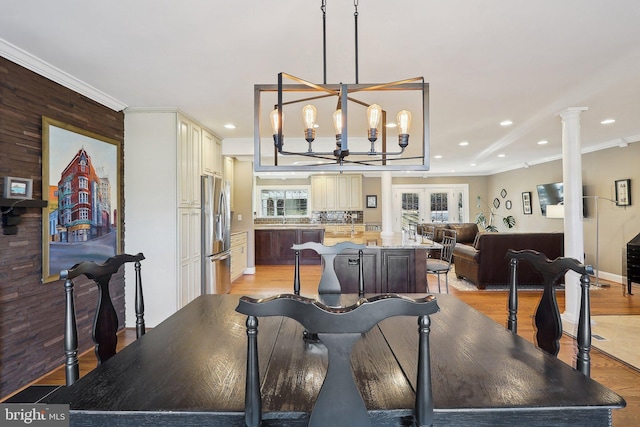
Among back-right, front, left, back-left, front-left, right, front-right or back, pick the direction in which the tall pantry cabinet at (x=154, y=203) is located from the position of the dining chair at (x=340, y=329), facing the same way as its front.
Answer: front-left

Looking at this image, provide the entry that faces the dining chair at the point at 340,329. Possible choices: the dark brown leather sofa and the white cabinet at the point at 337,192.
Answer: the white cabinet

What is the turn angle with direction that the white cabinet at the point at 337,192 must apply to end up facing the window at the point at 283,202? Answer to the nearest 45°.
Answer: approximately 90° to its right

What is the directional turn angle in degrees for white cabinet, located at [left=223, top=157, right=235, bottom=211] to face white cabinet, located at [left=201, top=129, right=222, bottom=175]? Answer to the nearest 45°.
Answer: approximately 90° to its right

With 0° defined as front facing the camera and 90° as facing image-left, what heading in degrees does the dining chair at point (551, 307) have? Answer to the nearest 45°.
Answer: approximately 45°

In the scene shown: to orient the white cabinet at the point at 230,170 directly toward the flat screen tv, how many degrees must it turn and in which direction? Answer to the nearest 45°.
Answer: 0° — it already faces it

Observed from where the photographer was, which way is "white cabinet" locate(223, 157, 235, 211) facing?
facing to the right of the viewer

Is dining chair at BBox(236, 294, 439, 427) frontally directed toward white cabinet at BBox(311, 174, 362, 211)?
yes

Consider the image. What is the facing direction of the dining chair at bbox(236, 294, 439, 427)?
away from the camera

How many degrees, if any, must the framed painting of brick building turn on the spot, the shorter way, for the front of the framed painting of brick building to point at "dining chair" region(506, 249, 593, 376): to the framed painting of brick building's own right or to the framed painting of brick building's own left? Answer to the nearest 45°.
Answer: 0° — it already faces it

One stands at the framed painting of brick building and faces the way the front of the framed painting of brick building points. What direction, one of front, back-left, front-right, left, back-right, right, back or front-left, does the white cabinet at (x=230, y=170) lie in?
left

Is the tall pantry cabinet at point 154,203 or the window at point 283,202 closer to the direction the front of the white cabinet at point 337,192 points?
the tall pantry cabinet
